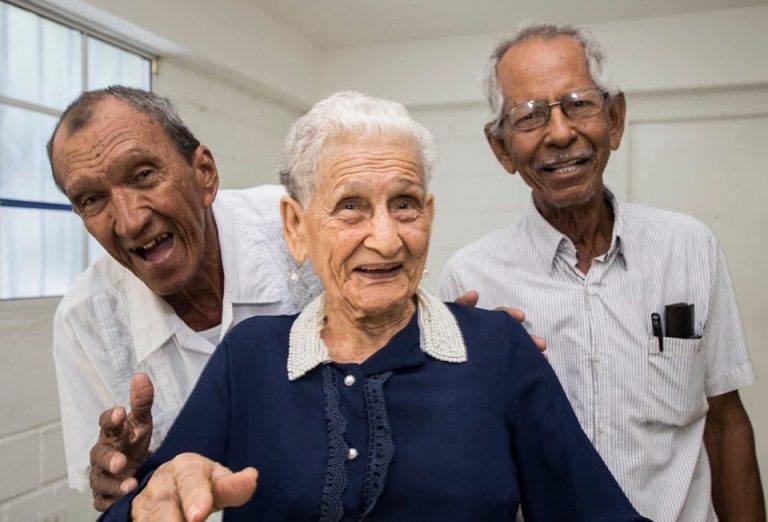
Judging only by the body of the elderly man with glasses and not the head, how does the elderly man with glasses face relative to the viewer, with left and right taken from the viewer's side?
facing the viewer

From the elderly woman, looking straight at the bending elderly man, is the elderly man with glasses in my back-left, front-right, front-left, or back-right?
back-right

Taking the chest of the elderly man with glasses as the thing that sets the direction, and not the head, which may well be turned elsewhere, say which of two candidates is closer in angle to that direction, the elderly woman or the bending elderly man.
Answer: the elderly woman

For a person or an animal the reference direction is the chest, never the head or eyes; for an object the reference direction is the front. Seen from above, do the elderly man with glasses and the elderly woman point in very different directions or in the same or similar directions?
same or similar directions

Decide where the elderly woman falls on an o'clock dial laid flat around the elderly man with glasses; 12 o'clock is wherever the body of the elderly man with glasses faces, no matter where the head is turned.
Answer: The elderly woman is roughly at 1 o'clock from the elderly man with glasses.

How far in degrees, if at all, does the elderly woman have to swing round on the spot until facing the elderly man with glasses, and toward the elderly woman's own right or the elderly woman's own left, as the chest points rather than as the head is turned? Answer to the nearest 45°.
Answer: approximately 135° to the elderly woman's own left

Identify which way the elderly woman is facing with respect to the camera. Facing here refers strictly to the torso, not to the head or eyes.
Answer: toward the camera

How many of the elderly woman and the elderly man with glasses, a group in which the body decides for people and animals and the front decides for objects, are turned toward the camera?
2

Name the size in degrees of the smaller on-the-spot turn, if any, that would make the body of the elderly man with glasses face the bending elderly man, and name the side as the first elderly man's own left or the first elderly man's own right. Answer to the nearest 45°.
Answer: approximately 45° to the first elderly man's own right

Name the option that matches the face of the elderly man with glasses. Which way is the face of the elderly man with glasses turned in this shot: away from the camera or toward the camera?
toward the camera

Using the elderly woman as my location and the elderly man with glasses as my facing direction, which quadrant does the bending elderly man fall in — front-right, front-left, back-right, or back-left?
back-left

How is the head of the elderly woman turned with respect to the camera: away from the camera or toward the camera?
toward the camera

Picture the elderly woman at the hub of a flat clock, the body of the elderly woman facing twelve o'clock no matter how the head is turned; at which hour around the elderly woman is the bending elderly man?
The bending elderly man is roughly at 4 o'clock from the elderly woman.
